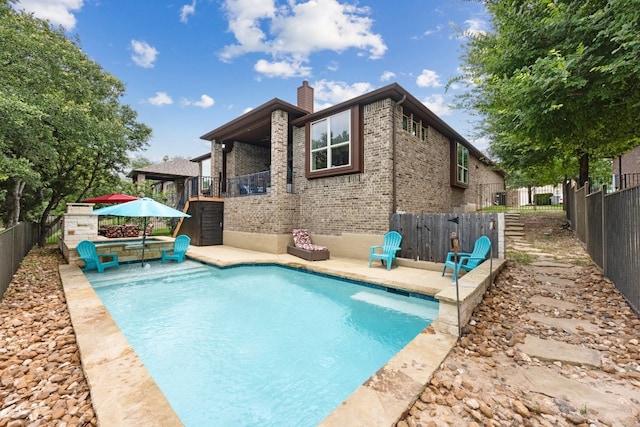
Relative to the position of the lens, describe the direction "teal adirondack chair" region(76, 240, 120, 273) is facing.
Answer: facing the viewer and to the right of the viewer

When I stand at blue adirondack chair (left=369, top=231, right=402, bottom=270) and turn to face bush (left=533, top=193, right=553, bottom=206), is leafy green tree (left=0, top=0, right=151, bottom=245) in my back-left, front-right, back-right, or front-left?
back-left

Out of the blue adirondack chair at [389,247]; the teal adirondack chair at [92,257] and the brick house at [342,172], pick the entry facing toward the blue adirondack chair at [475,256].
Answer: the teal adirondack chair

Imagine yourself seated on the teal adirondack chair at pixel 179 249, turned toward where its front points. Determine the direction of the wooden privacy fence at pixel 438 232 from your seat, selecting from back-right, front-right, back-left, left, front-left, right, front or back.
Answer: left

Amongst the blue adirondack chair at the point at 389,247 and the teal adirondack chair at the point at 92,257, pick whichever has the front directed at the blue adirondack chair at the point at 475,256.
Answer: the teal adirondack chair

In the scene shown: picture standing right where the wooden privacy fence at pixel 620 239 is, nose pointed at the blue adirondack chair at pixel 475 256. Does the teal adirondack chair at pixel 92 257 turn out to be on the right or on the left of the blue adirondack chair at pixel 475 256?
left

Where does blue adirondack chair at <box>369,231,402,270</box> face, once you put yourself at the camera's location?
facing the viewer and to the left of the viewer

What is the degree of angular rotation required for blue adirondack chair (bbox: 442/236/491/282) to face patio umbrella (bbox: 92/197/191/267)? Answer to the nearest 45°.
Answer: approximately 45° to its right

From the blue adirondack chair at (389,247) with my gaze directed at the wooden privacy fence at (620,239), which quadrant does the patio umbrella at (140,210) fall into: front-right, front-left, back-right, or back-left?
back-right

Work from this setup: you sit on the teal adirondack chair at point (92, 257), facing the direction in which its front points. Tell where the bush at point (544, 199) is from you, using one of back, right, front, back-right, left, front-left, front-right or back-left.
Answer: front-left
